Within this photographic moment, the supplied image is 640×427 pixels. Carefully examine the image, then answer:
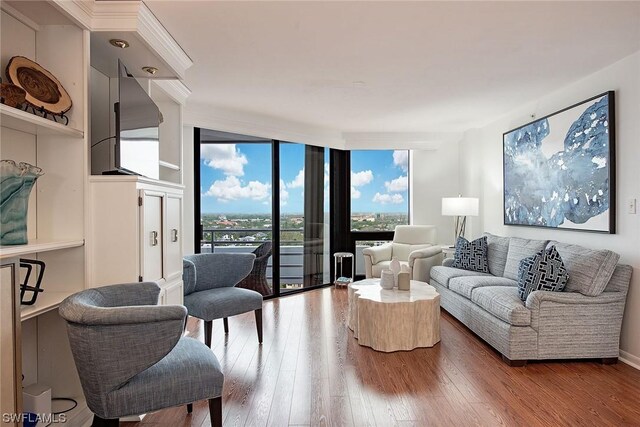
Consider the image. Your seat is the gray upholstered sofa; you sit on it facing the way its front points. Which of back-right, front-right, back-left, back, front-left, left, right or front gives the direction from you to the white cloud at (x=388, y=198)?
right

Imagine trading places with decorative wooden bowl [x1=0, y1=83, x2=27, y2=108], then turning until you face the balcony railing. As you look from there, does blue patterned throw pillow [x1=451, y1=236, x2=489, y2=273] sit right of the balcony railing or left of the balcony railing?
right

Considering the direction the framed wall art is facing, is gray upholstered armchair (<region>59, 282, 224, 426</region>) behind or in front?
in front

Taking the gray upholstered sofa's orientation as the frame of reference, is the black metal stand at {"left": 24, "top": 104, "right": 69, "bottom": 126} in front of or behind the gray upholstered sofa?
in front

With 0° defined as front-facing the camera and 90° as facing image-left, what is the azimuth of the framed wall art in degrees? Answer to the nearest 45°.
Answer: approximately 45°

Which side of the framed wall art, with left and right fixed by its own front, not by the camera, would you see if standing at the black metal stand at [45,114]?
front

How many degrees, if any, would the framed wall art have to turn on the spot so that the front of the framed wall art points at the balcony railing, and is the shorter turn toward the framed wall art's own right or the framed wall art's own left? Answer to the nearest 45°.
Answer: approximately 45° to the framed wall art's own right

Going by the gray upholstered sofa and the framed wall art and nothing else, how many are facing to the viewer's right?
0

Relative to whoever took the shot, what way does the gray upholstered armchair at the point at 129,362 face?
facing away from the viewer and to the right of the viewer

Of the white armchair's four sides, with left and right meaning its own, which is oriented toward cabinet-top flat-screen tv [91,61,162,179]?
front

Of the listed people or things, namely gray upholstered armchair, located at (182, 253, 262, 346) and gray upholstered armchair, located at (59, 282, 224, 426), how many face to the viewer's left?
0

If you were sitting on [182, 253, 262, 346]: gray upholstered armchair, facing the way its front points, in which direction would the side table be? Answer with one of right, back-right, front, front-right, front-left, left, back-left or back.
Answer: left
